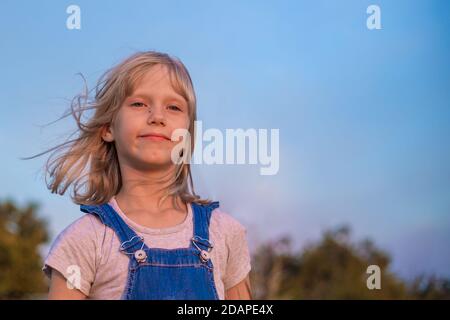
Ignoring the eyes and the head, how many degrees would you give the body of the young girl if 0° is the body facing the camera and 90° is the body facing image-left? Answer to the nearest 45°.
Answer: approximately 315°

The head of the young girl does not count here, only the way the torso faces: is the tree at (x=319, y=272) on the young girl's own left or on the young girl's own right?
on the young girl's own left

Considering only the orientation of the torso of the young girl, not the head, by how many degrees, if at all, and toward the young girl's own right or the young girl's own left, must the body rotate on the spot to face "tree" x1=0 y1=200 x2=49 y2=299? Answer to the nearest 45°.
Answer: approximately 135° to the young girl's own left
